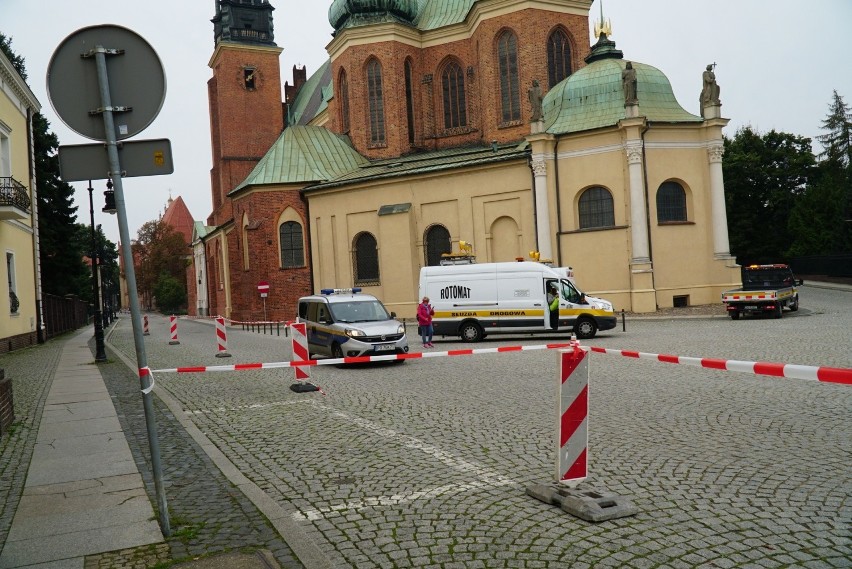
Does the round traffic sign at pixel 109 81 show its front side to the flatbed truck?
no

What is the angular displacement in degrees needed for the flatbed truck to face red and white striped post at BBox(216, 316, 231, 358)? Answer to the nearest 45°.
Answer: approximately 180°

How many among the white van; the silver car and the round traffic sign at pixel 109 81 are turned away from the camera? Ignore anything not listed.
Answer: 1

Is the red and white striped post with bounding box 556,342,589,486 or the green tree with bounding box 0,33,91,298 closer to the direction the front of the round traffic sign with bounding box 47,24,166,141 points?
the green tree

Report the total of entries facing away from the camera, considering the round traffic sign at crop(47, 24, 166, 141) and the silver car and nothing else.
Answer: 1

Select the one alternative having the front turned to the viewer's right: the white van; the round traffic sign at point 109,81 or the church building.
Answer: the white van

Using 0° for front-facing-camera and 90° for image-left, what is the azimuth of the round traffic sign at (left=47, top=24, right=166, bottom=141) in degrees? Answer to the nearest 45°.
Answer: approximately 180°

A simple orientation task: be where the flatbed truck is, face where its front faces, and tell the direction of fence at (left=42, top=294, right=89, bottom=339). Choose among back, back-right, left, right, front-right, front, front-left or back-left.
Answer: back-left

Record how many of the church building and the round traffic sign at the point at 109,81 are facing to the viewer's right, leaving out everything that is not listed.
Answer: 0

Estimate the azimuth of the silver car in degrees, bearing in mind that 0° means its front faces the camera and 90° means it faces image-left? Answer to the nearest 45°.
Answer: approximately 315°

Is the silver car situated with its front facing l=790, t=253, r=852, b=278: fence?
no

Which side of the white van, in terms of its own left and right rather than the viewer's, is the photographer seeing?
right

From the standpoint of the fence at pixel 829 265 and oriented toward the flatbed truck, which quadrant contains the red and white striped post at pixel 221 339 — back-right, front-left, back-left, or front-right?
front-right

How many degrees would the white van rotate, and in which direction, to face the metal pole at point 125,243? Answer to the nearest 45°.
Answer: approximately 90° to its right
